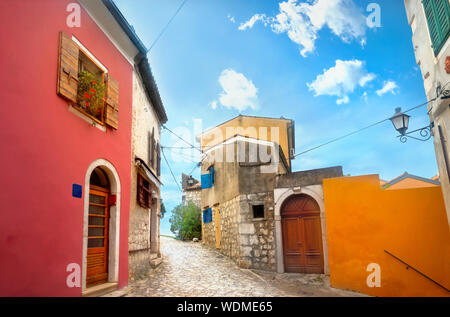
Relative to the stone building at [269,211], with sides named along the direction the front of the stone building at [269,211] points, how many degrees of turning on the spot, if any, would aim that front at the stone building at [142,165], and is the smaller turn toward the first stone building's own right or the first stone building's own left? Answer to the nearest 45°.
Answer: approximately 45° to the first stone building's own right

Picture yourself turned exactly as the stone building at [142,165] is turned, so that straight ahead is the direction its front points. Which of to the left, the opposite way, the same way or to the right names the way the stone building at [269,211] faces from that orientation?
to the right

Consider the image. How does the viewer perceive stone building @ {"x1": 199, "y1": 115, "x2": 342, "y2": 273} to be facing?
facing the viewer

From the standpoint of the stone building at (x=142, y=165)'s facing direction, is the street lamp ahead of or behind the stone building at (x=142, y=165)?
ahead

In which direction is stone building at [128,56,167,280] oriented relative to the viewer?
to the viewer's right

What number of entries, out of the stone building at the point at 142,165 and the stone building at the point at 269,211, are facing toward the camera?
1

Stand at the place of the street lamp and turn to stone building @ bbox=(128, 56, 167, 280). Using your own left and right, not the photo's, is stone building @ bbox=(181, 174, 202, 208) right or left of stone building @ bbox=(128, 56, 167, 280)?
right

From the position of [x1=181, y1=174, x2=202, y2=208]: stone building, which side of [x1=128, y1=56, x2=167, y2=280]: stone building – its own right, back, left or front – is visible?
left

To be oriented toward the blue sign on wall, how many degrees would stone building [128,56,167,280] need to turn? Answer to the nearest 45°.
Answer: approximately 90° to its right

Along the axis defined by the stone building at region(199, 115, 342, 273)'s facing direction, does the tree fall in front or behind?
behind

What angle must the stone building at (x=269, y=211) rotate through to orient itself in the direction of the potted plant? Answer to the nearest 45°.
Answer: approximately 45° to its right

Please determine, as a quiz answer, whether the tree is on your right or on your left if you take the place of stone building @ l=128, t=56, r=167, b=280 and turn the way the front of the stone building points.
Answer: on your left

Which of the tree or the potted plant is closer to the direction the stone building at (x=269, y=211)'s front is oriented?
the potted plant

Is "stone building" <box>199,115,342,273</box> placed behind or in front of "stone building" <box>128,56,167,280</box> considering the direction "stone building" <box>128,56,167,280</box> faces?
in front
